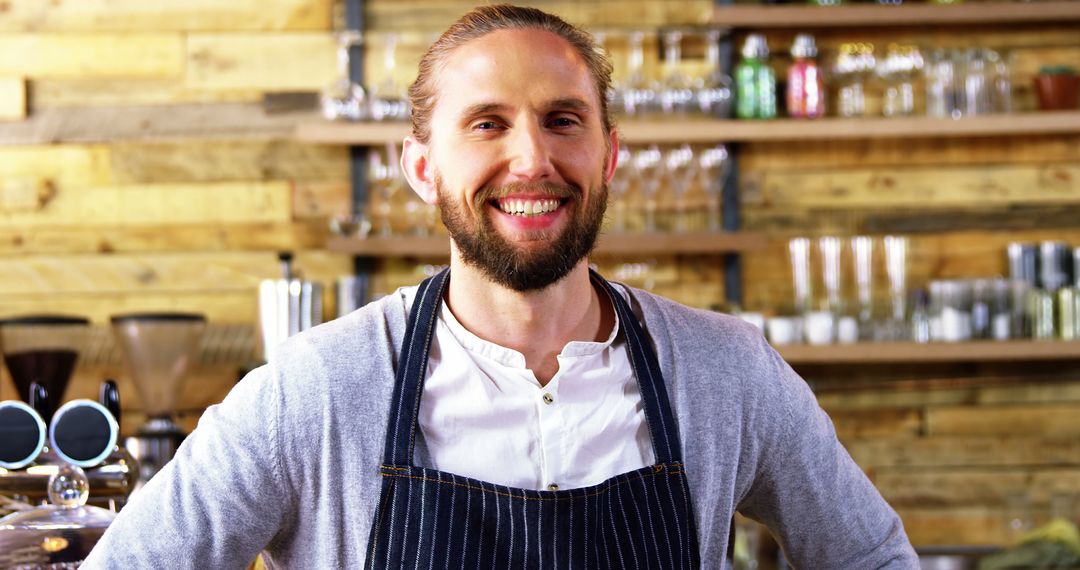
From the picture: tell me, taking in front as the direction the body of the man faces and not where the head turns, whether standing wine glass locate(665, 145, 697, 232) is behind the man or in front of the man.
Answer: behind

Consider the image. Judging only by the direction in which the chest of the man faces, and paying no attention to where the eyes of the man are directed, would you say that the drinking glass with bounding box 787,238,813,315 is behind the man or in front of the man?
behind

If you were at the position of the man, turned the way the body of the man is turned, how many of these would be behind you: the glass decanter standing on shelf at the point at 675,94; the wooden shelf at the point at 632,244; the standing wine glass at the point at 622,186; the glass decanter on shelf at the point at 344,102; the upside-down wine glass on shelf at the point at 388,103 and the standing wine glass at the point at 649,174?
6

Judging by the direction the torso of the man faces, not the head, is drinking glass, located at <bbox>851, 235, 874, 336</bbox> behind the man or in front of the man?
behind

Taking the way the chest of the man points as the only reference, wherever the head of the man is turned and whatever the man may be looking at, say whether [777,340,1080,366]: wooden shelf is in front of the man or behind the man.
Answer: behind

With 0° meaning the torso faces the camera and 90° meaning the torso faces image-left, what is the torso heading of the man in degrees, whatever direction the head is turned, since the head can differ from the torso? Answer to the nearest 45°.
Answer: approximately 0°

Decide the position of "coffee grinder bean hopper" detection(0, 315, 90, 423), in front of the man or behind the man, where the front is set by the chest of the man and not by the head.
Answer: behind

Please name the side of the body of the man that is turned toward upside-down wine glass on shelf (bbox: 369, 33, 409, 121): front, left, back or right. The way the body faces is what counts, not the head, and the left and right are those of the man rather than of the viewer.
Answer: back

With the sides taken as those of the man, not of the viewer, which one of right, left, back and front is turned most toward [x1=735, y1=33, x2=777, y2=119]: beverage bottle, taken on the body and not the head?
back

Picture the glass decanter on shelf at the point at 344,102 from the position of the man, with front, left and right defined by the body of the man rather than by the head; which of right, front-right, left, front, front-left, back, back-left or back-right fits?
back

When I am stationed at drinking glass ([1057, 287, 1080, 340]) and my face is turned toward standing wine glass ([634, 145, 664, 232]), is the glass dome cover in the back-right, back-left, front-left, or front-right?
front-left

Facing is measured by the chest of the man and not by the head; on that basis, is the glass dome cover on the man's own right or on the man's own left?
on the man's own right

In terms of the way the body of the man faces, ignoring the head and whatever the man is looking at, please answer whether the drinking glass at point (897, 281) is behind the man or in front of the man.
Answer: behind
